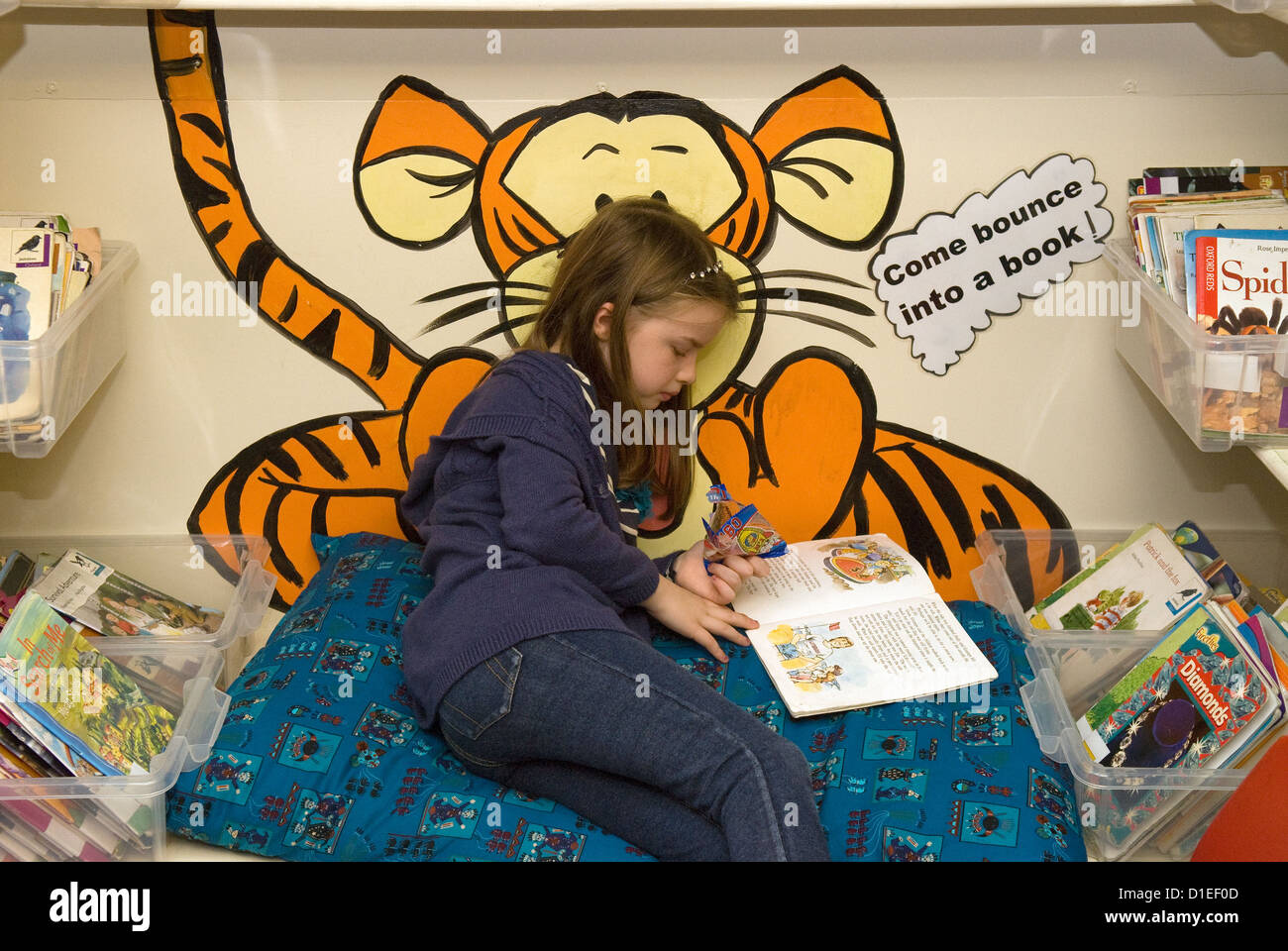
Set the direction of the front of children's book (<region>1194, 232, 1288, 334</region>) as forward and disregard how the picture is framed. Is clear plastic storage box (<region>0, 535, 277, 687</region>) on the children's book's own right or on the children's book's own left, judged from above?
on the children's book's own right

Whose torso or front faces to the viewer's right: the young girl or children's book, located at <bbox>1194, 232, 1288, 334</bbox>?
the young girl

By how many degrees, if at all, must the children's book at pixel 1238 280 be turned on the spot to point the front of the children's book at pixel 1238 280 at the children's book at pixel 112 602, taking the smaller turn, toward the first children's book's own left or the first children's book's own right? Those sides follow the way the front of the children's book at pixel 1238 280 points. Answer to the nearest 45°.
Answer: approximately 90° to the first children's book's own right

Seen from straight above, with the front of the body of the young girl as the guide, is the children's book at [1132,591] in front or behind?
in front

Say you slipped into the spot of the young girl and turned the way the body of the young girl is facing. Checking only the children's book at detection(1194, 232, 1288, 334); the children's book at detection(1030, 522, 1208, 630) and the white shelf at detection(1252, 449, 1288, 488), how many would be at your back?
0

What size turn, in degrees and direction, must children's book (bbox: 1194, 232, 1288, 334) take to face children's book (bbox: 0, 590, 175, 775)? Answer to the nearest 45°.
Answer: approximately 45° to its right

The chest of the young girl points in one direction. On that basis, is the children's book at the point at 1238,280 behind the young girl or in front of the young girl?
in front

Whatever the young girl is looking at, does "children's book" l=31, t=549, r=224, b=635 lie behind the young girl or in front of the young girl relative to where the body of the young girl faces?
behind

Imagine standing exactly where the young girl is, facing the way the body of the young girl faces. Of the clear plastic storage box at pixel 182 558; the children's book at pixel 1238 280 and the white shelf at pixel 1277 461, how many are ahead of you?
2

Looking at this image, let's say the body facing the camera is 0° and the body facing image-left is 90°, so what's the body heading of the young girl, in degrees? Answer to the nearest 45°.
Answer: approximately 270°
